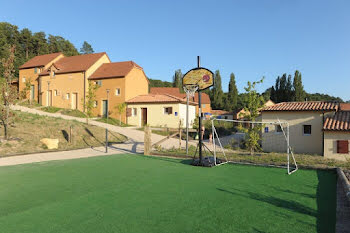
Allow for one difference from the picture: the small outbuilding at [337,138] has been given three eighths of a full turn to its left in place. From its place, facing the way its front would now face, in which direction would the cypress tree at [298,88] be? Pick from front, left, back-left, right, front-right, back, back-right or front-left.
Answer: front-left

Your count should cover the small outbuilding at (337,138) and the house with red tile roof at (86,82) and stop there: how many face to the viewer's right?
0

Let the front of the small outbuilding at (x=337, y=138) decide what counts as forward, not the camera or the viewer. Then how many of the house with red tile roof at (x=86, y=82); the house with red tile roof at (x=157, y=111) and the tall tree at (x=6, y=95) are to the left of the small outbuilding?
0

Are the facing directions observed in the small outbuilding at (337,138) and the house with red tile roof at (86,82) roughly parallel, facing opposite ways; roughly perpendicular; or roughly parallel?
roughly parallel

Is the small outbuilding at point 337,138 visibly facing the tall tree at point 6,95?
no

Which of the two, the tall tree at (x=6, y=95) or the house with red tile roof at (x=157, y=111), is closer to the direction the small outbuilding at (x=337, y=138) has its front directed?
the tall tree

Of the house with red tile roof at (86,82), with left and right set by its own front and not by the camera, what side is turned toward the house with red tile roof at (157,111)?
left

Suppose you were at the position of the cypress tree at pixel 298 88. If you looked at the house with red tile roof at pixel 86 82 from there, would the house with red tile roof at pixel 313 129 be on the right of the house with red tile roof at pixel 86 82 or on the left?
left

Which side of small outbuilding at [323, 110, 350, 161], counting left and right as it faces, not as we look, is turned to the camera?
front
